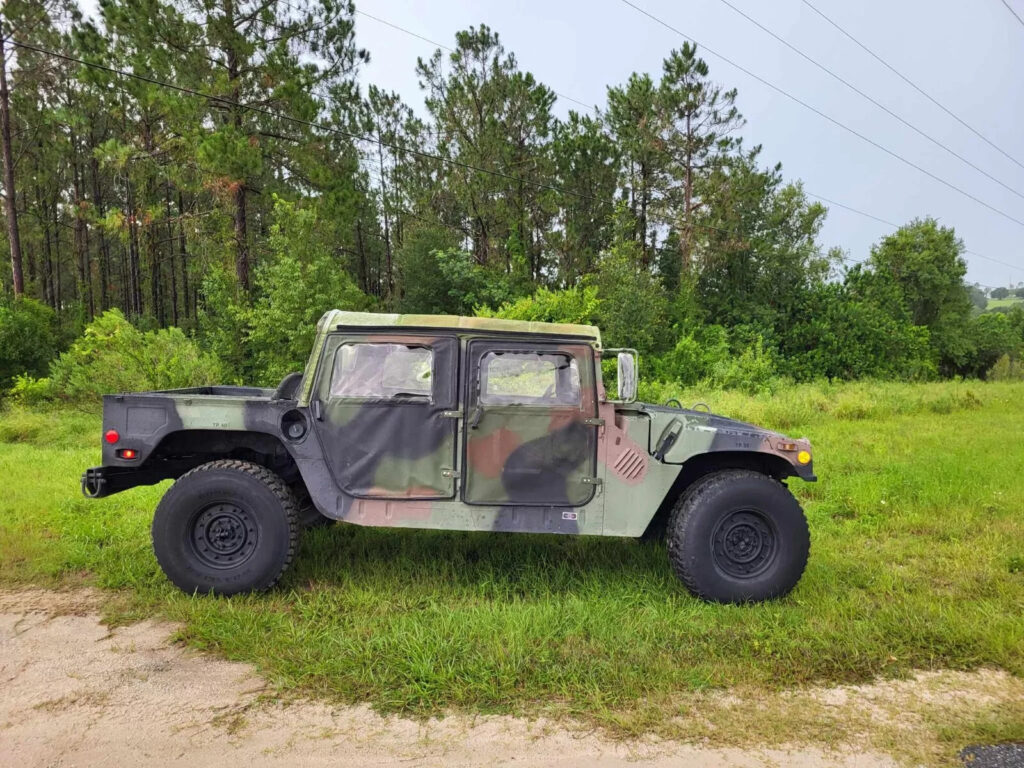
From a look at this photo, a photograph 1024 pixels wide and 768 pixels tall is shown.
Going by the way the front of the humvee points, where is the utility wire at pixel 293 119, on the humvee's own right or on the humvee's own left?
on the humvee's own left

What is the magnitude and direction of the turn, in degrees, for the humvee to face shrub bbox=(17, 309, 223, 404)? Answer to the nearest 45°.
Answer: approximately 135° to its left

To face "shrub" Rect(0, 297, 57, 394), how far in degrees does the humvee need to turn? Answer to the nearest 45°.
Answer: approximately 135° to its left

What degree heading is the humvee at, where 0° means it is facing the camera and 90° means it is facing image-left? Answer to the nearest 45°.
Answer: approximately 270°
